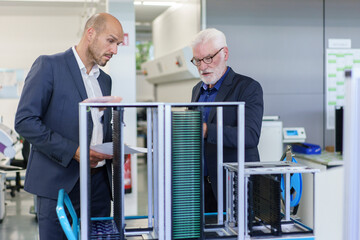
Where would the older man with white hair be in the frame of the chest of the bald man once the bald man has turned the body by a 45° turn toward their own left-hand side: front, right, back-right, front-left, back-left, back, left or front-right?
front

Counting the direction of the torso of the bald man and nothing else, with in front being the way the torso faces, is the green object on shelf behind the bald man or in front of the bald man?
in front

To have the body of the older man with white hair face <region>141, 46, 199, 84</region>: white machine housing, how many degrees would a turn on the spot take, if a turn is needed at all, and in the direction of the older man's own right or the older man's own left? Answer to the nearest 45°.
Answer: approximately 135° to the older man's own right

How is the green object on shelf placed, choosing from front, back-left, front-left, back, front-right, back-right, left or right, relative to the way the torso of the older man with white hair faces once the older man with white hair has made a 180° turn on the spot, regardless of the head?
back-right

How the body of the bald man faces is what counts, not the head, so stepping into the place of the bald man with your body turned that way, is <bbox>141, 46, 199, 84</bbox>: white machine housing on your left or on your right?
on your left

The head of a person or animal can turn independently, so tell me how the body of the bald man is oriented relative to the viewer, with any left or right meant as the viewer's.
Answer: facing the viewer and to the right of the viewer

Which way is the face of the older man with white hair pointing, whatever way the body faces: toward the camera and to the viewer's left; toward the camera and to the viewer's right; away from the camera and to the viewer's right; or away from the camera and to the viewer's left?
toward the camera and to the viewer's left
